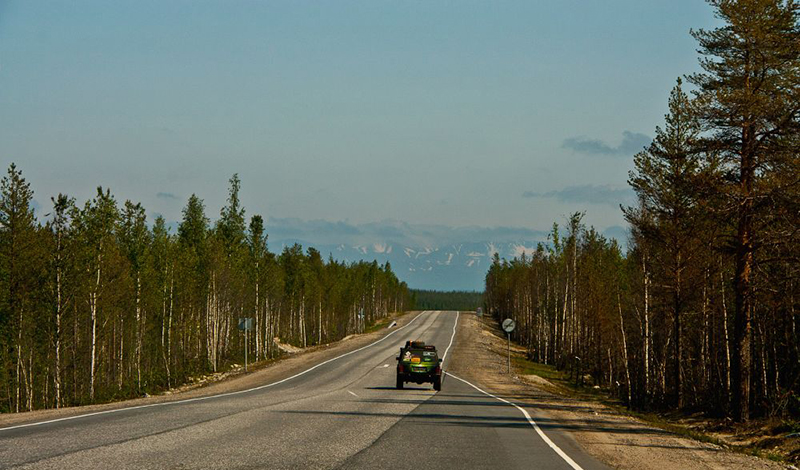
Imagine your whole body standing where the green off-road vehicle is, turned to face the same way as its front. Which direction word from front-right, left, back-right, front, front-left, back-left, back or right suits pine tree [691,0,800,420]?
back-right

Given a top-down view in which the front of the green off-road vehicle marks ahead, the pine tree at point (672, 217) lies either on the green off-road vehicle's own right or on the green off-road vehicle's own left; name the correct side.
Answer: on the green off-road vehicle's own right

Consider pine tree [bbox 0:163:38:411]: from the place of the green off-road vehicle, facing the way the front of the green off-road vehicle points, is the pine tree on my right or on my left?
on my left

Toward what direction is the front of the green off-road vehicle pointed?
away from the camera

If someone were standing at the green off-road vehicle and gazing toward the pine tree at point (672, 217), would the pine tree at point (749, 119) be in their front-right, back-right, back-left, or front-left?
front-right
